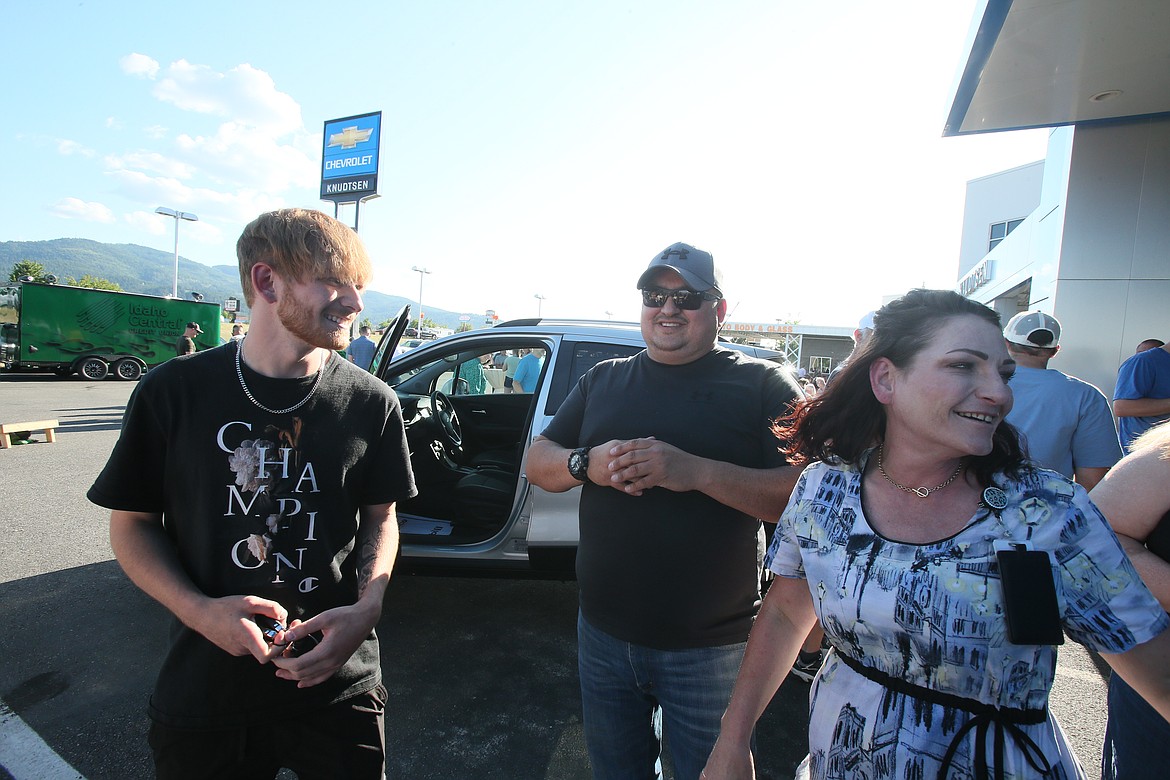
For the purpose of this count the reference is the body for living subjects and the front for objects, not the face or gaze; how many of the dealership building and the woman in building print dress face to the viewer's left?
1

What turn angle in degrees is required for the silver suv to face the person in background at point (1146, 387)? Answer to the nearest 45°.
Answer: approximately 180°

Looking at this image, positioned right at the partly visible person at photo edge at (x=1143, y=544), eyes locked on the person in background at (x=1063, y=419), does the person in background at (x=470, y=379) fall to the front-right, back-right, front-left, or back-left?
front-left

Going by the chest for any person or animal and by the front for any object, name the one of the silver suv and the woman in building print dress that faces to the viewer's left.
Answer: the silver suv

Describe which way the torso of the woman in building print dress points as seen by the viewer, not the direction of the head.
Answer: toward the camera

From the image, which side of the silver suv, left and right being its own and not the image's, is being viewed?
left

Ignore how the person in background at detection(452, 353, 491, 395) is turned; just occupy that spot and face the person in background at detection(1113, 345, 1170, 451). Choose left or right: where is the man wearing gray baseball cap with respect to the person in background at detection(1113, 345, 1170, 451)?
right

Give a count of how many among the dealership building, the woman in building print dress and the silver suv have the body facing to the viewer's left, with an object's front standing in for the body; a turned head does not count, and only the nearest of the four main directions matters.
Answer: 2

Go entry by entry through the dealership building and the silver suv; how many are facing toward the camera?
0

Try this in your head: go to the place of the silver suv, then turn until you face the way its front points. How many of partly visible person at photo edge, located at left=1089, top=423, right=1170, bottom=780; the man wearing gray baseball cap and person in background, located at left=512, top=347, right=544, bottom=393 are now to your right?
1

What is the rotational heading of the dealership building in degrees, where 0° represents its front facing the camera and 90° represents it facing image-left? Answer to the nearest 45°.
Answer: approximately 90°

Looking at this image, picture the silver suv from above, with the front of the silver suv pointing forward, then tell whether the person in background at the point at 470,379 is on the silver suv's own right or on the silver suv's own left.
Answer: on the silver suv's own right

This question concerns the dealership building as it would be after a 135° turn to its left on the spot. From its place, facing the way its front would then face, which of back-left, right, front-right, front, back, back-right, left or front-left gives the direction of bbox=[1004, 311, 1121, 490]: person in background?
front-right

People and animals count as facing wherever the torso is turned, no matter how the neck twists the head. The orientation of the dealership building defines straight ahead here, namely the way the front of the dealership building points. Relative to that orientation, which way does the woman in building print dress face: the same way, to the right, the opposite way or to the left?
to the left
